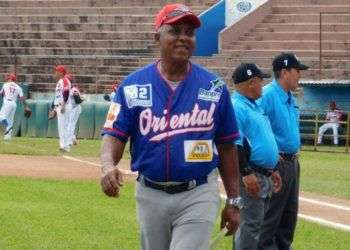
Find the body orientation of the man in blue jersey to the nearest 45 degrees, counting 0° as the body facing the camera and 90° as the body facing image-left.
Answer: approximately 0°
